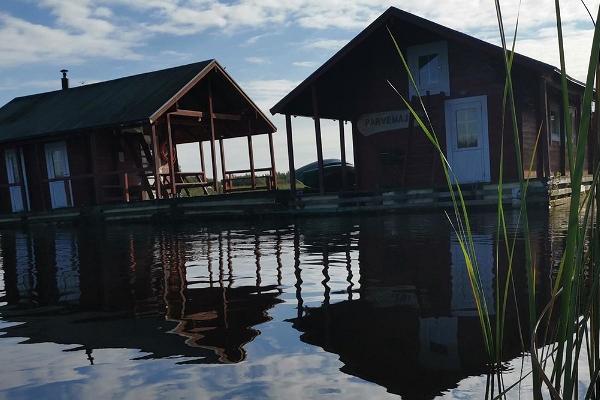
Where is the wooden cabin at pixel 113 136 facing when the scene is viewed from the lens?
facing the viewer and to the right of the viewer

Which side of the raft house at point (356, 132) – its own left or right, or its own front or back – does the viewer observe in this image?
front
